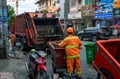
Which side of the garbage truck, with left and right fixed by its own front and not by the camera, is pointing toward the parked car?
right

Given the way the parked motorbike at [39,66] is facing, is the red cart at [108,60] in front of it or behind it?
in front

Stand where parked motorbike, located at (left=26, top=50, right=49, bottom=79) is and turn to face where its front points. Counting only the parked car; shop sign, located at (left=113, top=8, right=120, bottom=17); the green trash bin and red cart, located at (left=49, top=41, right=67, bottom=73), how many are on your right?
0

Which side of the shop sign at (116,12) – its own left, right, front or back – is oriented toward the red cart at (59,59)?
front

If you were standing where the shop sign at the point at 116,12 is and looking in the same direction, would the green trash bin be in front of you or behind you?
in front

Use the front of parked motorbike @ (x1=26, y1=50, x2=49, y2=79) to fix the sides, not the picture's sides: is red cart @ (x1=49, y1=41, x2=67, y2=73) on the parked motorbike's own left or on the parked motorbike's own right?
on the parked motorbike's own left

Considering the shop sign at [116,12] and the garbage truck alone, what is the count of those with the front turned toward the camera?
1

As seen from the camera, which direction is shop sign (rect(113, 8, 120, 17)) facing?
toward the camera

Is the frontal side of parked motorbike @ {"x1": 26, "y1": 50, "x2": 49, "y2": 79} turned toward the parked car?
no

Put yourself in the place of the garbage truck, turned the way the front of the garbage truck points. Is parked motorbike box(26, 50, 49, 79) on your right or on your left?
on your left

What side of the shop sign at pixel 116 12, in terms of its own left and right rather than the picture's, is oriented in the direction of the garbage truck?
front

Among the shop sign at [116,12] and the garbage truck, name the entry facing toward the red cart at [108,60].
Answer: the shop sign

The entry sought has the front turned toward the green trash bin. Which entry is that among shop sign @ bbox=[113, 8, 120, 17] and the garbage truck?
the shop sign

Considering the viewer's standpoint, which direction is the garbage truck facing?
facing away from the viewer and to the left of the viewer
